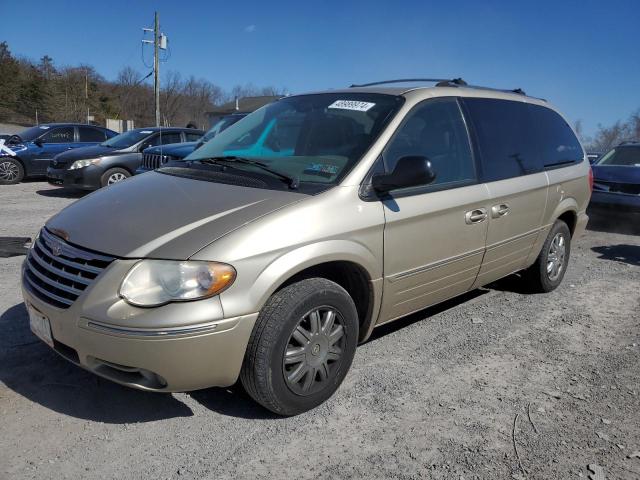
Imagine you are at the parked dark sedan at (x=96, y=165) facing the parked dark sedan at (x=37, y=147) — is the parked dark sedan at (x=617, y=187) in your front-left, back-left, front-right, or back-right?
back-right

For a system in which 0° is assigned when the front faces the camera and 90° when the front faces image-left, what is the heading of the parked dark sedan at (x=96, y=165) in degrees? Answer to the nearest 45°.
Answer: approximately 45°

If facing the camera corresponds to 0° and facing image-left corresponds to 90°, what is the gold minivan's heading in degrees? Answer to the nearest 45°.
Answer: approximately 45°

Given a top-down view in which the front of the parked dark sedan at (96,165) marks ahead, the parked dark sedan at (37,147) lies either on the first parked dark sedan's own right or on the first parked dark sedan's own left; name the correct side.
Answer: on the first parked dark sedan's own right

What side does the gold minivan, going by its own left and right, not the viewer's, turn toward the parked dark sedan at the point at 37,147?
right
